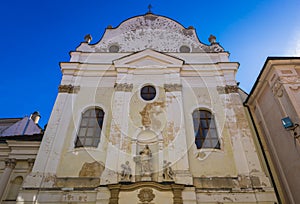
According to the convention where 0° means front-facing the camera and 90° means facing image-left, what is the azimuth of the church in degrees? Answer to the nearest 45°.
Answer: approximately 0°

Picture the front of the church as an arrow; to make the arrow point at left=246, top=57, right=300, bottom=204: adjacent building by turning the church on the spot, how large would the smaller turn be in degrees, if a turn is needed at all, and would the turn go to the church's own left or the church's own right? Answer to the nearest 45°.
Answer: approximately 90° to the church's own left

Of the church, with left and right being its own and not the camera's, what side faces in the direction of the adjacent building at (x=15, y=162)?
right
